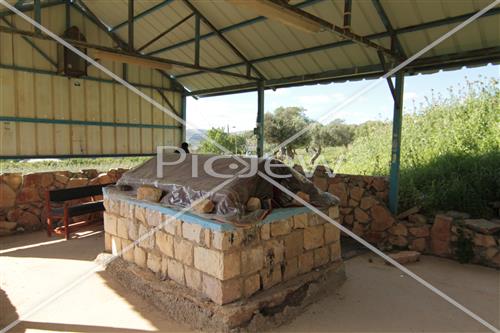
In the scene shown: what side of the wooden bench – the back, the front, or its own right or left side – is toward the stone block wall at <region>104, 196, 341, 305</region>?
front

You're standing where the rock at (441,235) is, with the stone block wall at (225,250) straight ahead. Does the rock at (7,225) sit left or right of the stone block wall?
right

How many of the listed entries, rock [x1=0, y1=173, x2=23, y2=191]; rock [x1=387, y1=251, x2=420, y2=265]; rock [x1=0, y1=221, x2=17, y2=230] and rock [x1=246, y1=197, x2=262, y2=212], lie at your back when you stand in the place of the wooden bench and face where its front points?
2

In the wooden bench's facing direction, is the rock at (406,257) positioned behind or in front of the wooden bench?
in front

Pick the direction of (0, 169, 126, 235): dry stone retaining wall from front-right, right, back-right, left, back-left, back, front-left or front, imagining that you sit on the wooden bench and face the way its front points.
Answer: back

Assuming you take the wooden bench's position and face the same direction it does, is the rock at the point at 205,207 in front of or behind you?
in front

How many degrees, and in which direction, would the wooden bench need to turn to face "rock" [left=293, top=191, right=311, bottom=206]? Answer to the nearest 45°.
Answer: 0° — it already faces it

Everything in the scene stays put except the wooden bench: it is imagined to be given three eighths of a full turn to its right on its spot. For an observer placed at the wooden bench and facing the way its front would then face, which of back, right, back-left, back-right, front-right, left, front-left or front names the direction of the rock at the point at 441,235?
back-left

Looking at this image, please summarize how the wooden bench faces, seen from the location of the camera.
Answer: facing the viewer and to the right of the viewer

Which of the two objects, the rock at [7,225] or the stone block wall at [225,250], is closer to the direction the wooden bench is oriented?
the stone block wall

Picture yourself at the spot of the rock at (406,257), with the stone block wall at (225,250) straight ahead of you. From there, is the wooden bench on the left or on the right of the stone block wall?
right
